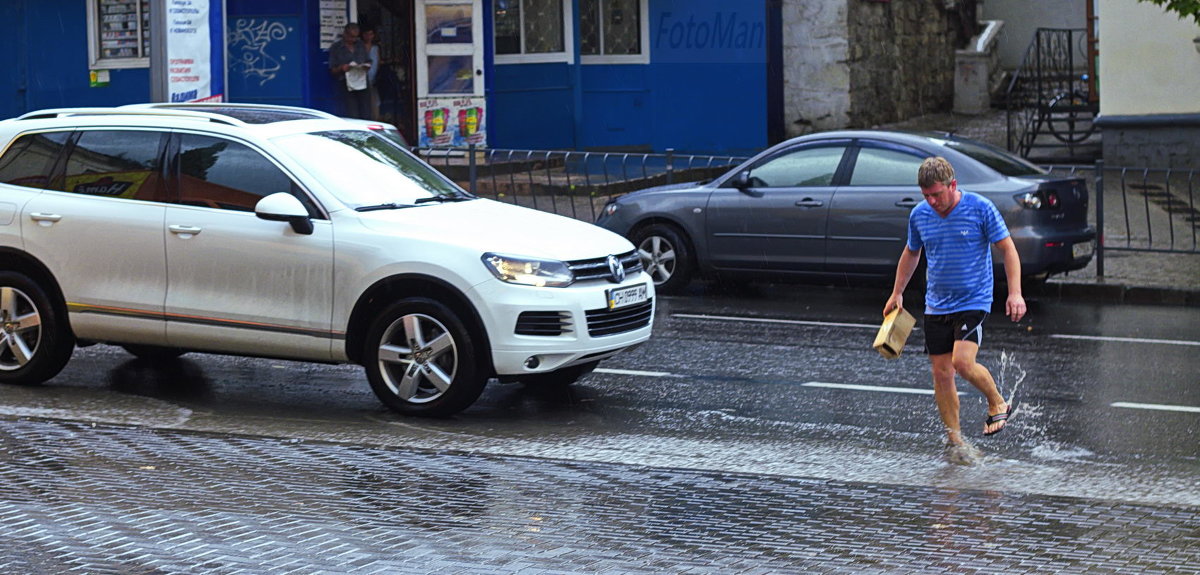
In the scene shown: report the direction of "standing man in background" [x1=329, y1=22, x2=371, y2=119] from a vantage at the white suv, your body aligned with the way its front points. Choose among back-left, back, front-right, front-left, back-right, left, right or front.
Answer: back-left

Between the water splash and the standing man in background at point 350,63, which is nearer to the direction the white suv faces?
the water splash

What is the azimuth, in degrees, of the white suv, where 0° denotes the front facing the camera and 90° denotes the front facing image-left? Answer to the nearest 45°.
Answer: approximately 315°

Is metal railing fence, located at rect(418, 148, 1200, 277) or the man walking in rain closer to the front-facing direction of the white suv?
the man walking in rain

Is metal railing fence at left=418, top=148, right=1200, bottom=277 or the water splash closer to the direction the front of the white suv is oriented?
the water splash

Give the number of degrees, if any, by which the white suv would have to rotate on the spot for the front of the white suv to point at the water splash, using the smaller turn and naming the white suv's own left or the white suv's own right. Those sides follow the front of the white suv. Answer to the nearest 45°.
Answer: approximately 45° to the white suv's own left

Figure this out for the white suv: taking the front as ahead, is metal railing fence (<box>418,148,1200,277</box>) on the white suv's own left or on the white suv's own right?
on the white suv's own left
